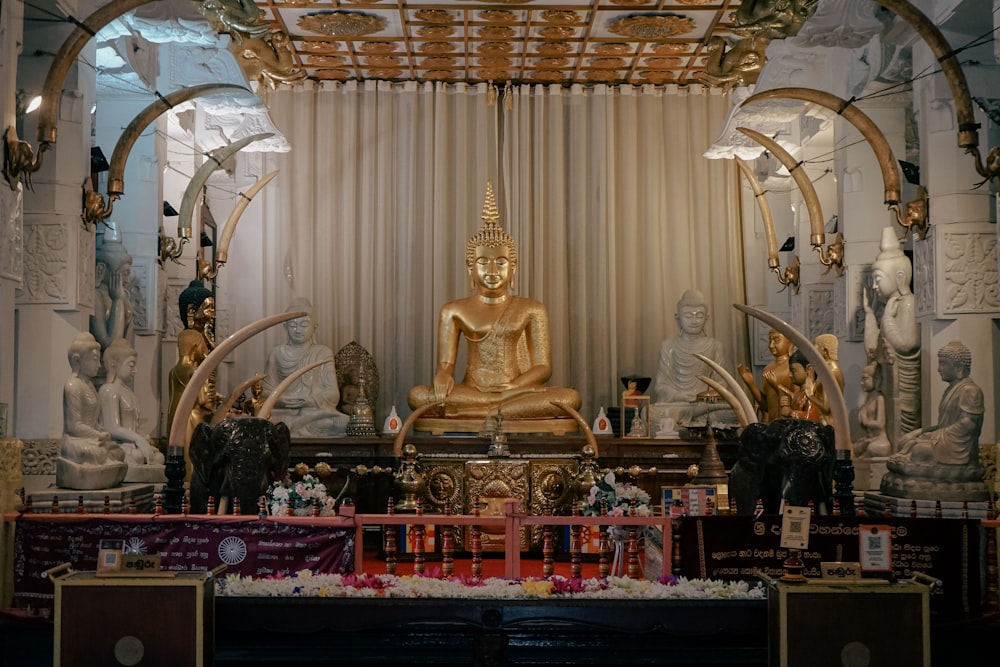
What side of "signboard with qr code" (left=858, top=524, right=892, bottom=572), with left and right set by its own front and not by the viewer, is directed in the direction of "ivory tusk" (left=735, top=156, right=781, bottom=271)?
back

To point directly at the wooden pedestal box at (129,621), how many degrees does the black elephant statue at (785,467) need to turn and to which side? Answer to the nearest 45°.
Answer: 0° — it already faces it

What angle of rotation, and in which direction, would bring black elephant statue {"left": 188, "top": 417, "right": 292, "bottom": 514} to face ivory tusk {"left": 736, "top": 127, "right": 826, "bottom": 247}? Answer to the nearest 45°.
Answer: approximately 90° to its left

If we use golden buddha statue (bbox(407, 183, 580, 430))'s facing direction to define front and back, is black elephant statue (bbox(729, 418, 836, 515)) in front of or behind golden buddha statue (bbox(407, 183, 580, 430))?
in front

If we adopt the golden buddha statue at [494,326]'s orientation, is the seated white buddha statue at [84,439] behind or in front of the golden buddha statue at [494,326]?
in front

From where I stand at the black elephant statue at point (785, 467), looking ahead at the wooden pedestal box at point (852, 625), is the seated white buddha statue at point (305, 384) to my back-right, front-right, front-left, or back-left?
back-right

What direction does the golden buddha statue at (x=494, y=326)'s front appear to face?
toward the camera

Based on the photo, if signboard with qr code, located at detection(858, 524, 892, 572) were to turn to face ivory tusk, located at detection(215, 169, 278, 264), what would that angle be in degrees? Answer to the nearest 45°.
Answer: approximately 135° to its right

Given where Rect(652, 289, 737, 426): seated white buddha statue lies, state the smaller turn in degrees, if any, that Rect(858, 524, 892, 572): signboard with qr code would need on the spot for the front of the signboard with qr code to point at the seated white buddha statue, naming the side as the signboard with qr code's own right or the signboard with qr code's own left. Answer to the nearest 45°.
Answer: approximately 180°

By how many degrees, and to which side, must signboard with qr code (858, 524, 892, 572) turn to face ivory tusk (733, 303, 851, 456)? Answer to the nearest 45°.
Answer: approximately 180°

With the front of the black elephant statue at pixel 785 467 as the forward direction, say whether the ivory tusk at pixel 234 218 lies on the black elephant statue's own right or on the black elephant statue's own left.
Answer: on the black elephant statue's own right

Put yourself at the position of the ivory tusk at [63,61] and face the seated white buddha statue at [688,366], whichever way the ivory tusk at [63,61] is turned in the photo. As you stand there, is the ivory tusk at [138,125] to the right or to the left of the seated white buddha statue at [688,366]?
left
